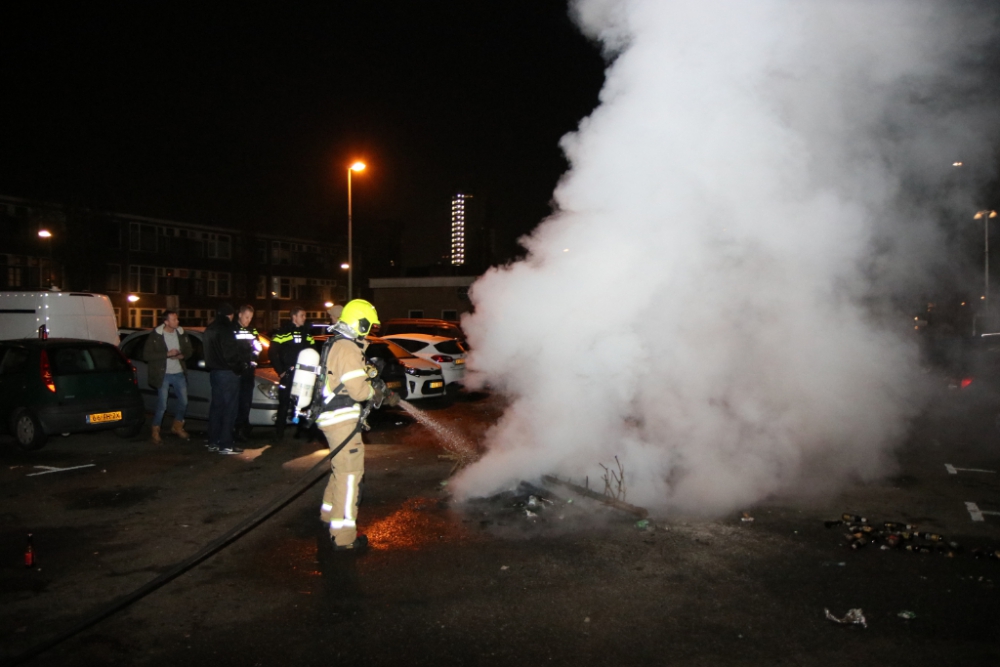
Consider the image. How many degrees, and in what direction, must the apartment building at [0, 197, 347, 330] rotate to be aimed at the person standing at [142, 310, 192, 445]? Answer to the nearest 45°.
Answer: approximately 45° to its right

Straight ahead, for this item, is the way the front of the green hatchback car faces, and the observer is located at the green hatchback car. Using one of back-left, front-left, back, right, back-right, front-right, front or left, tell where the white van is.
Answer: front-right

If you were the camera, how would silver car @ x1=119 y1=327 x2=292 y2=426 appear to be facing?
facing the viewer and to the right of the viewer

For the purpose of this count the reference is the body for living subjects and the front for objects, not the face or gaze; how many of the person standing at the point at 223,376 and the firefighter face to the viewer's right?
2

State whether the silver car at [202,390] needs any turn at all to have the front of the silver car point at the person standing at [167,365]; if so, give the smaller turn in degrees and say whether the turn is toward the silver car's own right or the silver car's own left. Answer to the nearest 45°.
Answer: approximately 90° to the silver car's own right

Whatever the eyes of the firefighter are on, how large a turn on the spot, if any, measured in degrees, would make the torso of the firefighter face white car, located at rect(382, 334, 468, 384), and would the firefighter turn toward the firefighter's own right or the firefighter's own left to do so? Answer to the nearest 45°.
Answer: approximately 90° to the firefighter's own left

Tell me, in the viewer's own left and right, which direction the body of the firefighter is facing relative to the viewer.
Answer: facing to the right of the viewer

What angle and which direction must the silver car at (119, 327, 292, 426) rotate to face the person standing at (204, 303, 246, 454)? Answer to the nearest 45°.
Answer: approximately 45° to its right

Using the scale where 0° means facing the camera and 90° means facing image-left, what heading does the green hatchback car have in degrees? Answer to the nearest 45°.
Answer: approximately 135°

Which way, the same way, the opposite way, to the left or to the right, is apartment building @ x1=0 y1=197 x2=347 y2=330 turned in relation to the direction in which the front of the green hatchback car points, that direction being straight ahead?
the opposite way

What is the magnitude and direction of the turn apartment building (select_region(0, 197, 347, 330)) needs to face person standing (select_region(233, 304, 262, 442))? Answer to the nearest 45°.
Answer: approximately 45° to its right

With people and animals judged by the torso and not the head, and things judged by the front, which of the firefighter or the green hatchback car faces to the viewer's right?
the firefighter
